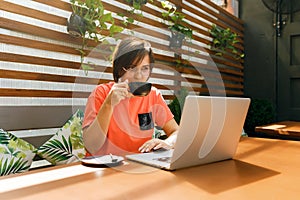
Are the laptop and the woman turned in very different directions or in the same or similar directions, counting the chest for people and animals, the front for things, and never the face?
very different directions

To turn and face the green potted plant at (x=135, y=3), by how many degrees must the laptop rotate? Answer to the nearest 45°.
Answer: approximately 45° to its right

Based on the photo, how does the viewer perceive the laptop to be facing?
facing away from the viewer and to the left of the viewer

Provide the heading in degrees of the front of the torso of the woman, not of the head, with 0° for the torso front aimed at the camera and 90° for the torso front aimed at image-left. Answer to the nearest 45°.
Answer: approximately 315°

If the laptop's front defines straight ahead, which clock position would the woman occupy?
The woman is roughly at 12 o'clock from the laptop.

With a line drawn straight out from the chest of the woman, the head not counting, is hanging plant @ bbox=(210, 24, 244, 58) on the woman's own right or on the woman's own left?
on the woman's own left

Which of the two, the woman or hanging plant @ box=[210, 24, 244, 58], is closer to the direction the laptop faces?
the woman

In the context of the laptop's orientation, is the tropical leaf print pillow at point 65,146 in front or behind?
in front

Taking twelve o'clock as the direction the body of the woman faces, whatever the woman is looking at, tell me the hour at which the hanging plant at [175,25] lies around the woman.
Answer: The hanging plant is roughly at 8 o'clock from the woman.
